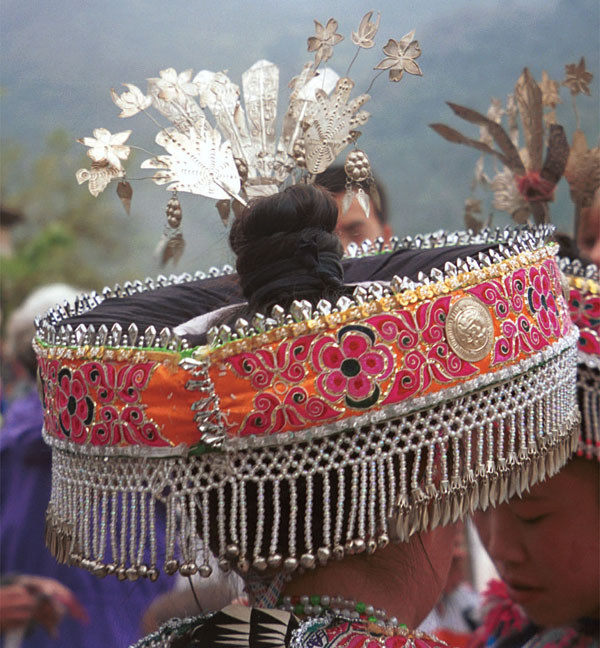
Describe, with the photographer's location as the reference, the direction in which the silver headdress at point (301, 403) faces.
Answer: facing away from the viewer and to the right of the viewer
